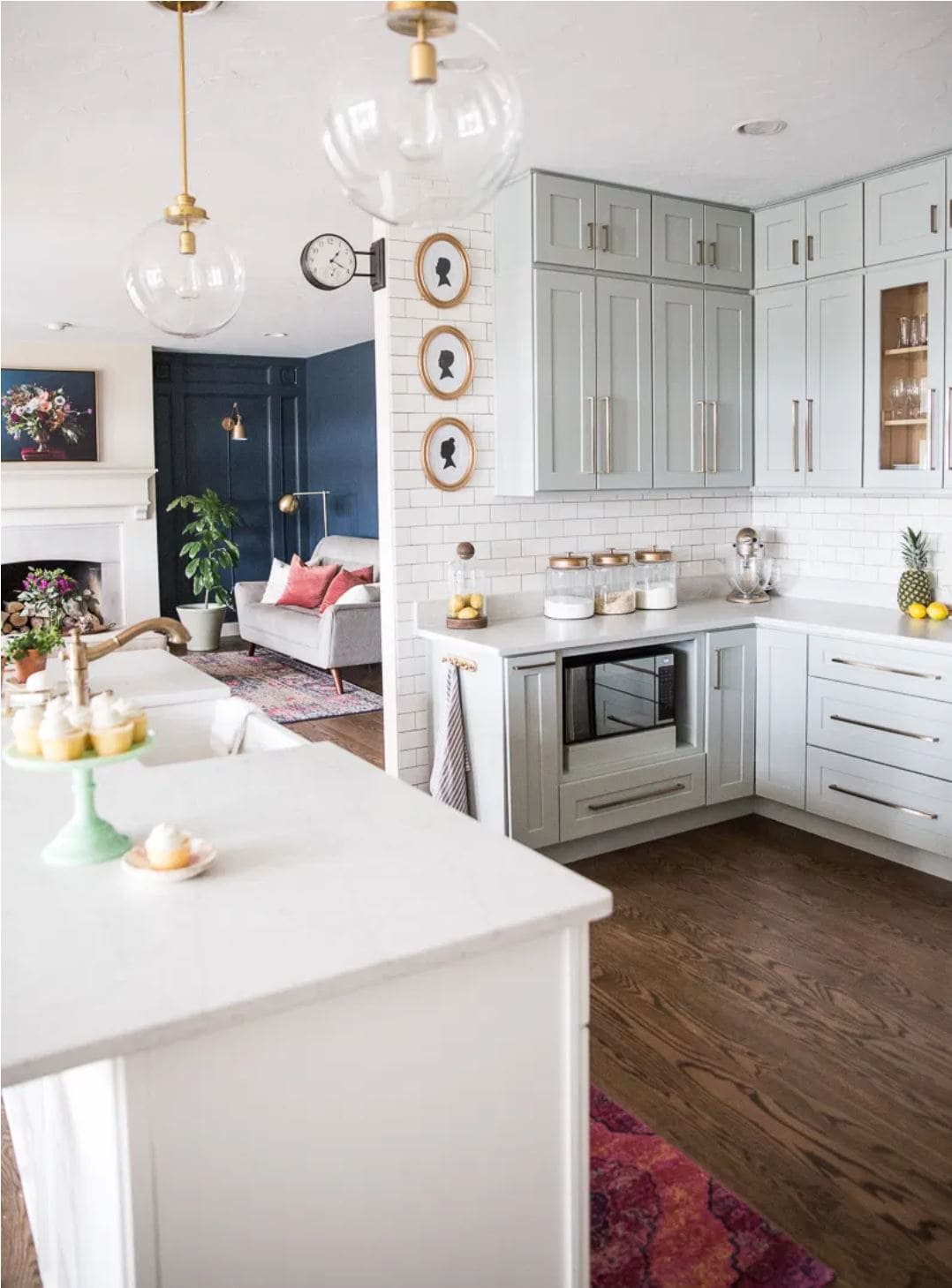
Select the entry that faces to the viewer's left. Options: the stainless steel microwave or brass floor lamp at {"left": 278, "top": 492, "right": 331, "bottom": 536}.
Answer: the brass floor lamp

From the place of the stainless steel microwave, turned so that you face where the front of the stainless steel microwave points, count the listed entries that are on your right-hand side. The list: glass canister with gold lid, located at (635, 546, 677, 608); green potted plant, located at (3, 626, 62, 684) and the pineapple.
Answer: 1

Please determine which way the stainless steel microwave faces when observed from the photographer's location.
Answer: facing the viewer and to the right of the viewer

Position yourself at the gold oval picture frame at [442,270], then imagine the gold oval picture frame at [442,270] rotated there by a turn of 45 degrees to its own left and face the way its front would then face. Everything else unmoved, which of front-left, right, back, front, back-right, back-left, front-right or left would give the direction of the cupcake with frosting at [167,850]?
right

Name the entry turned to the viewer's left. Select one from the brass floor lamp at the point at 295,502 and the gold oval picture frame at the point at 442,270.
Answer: the brass floor lamp

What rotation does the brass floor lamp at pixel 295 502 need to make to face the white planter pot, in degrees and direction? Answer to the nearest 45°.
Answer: approximately 45° to its left

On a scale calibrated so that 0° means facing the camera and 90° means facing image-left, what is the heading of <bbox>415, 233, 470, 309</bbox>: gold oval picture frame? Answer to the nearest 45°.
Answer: approximately 315°

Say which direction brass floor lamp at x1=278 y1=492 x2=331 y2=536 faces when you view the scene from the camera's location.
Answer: facing to the left of the viewer

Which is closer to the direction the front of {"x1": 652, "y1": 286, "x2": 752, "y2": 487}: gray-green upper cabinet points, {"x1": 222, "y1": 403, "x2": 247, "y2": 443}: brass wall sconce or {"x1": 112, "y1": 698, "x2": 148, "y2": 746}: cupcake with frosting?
the cupcake with frosting

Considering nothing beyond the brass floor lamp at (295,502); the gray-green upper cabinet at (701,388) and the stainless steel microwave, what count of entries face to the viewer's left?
1

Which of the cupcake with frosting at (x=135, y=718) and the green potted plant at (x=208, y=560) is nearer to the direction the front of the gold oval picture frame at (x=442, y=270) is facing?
the cupcake with frosting

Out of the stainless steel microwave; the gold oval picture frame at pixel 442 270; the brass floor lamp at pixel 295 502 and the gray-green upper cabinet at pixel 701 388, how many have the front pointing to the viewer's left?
1
